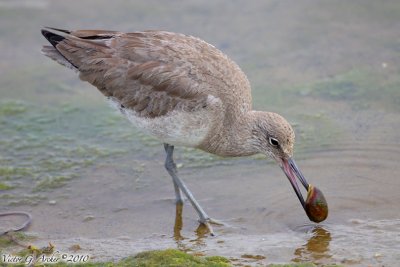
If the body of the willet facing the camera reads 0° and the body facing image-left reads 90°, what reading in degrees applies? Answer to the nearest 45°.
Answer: approximately 270°
